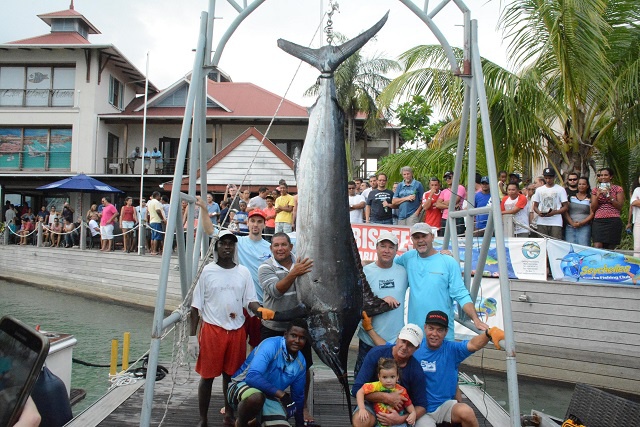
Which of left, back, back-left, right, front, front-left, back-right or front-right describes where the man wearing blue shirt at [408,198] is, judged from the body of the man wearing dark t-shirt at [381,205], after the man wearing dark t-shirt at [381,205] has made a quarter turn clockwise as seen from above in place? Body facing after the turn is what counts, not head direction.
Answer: back

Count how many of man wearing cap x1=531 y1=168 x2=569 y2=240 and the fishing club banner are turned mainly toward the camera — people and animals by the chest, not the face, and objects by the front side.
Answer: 2

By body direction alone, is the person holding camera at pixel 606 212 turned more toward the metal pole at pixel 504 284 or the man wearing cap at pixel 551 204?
the metal pole

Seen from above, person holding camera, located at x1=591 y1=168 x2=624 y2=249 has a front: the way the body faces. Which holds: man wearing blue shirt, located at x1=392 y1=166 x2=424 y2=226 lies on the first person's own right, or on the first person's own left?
on the first person's own right

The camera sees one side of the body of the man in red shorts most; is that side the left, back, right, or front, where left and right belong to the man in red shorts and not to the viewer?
front

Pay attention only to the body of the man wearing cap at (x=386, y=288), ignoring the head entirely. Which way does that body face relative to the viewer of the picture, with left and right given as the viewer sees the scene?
facing the viewer

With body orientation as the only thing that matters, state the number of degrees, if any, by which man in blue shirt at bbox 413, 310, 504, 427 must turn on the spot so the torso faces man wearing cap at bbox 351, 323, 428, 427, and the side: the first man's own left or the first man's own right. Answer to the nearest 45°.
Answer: approximately 45° to the first man's own right
